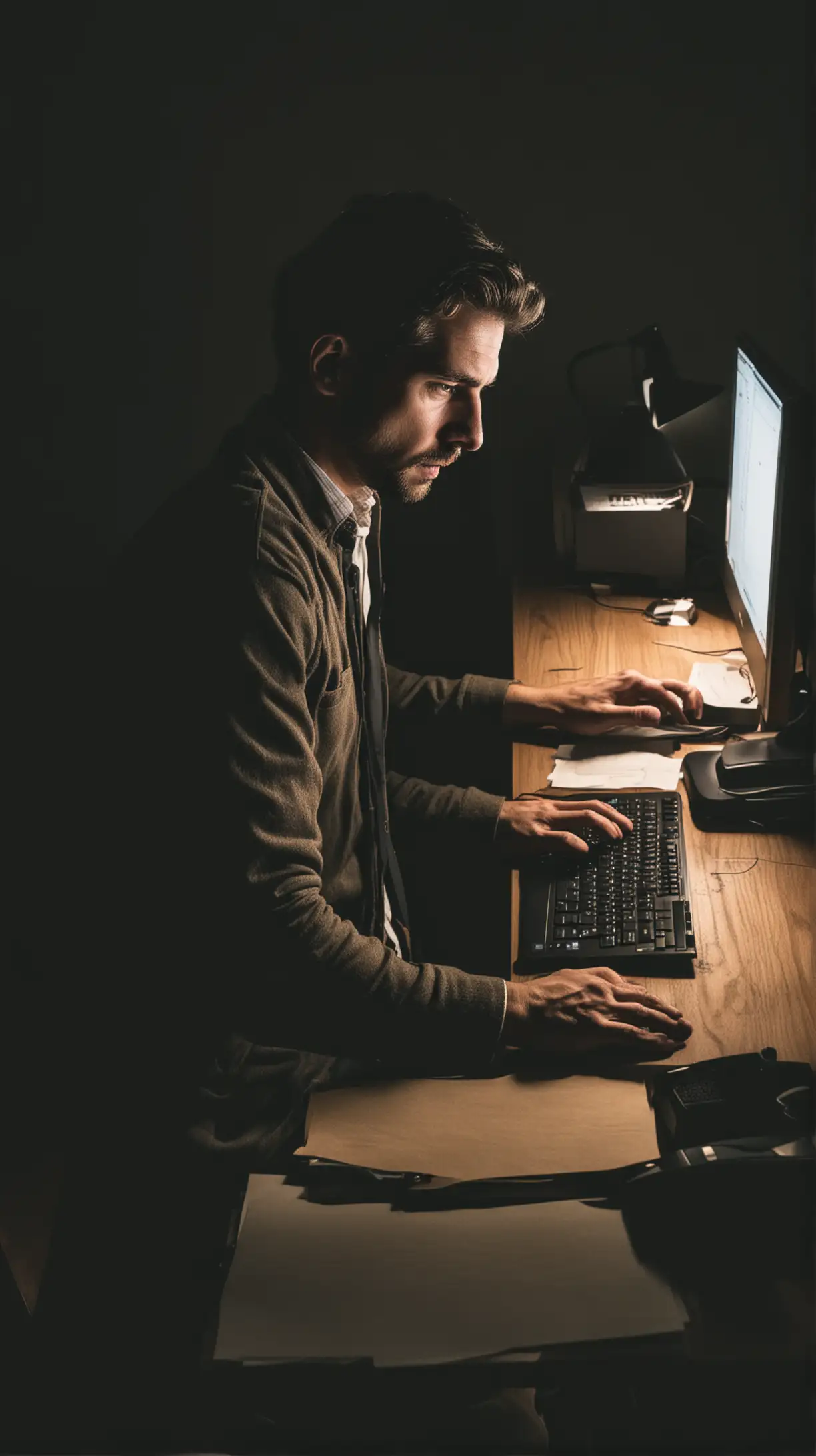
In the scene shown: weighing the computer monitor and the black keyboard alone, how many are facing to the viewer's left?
2

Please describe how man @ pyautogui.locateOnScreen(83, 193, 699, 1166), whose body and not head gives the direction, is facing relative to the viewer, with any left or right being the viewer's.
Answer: facing to the right of the viewer

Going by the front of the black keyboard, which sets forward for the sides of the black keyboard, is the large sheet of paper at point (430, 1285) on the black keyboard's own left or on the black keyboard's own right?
on the black keyboard's own left

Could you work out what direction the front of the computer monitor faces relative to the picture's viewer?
facing to the left of the viewer

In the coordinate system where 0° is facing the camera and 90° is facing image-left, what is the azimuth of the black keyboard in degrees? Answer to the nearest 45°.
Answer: approximately 90°

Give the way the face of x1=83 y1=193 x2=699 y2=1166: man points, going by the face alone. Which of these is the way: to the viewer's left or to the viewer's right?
to the viewer's right
